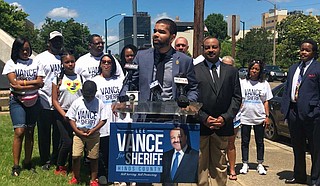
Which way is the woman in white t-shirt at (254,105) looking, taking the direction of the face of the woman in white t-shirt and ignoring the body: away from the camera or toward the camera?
toward the camera

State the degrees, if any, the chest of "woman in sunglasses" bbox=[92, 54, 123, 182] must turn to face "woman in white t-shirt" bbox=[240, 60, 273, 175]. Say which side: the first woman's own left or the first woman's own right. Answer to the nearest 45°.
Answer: approximately 90° to the first woman's own left

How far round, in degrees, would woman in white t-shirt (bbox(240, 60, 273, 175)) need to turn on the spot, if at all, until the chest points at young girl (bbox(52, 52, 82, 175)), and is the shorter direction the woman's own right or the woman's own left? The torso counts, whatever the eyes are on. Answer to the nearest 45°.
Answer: approximately 45° to the woman's own right

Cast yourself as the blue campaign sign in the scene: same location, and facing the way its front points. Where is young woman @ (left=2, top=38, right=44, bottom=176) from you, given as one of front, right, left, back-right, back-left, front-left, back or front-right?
back-right

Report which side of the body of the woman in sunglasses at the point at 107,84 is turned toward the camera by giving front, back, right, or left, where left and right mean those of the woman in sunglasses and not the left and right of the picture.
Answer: front

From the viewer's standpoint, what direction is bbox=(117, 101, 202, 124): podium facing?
toward the camera

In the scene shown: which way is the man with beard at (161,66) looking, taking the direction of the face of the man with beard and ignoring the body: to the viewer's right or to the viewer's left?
to the viewer's left

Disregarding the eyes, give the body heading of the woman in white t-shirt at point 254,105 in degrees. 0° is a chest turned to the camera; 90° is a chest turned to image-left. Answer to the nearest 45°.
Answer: approximately 0°

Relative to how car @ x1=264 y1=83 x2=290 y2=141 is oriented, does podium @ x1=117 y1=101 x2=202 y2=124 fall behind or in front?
in front

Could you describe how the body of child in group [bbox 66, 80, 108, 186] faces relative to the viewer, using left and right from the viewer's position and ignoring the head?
facing the viewer

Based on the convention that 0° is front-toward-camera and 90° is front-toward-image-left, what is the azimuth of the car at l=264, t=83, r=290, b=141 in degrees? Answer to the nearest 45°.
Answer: approximately 45°
